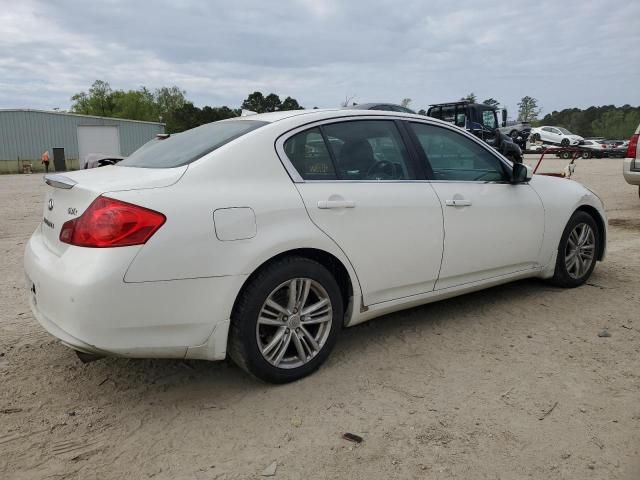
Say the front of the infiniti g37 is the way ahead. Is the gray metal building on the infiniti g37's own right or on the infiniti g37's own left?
on the infiniti g37's own left

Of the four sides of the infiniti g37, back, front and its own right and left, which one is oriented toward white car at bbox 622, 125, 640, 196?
front

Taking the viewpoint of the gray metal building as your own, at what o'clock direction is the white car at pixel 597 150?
The white car is roughly at 10 o'clock from the gray metal building.

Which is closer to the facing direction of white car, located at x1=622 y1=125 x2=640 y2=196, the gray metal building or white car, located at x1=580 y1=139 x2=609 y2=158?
the white car

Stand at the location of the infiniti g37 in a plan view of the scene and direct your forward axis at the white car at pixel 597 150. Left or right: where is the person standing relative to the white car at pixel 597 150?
left

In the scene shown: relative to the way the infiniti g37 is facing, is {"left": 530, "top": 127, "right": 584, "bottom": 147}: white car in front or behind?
in front

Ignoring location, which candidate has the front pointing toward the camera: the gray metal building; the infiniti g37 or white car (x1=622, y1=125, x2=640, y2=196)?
the gray metal building

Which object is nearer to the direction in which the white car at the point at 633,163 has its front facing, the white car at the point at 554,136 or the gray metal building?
the white car

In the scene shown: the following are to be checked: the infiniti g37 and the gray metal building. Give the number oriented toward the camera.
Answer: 1

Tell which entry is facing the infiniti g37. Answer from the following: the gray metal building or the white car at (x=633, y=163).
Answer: the gray metal building

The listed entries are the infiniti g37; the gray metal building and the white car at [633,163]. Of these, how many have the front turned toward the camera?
1

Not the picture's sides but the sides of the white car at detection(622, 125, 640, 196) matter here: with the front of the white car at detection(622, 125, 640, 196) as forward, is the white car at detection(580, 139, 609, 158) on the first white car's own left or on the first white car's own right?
on the first white car's own left

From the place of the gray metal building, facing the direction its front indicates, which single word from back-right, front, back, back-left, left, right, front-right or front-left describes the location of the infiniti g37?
front

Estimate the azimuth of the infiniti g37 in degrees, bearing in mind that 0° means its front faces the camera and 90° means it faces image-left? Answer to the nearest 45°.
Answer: approximately 225°

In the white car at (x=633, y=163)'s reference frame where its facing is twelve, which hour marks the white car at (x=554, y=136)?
the white car at (x=554, y=136) is roughly at 10 o'clock from the white car at (x=633, y=163).

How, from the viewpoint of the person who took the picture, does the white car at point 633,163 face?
facing away from the viewer and to the right of the viewer

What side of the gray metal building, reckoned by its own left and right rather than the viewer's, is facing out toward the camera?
front
